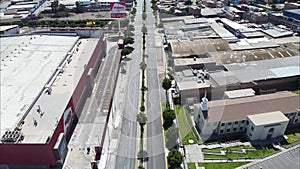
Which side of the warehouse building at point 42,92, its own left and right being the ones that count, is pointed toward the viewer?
right

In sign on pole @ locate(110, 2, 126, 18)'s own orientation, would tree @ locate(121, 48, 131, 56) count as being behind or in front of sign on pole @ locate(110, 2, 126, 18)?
in front

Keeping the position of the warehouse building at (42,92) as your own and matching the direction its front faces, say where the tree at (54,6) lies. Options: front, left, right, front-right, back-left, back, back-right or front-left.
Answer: left

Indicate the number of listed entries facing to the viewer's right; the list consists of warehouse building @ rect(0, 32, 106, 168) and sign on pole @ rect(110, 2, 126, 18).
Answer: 1

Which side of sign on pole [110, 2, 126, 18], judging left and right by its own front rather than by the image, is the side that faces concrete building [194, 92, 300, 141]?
front

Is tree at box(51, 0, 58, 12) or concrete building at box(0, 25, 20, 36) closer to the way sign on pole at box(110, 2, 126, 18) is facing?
the concrete building

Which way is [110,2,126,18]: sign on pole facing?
toward the camera

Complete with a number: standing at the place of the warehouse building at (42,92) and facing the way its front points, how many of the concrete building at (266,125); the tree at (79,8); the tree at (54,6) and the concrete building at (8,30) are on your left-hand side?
3

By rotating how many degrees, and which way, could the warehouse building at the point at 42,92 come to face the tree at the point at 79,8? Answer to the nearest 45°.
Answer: approximately 90° to its left

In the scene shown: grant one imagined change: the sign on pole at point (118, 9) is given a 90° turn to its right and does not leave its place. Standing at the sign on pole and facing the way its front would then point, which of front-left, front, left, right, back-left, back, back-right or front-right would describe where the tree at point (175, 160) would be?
left

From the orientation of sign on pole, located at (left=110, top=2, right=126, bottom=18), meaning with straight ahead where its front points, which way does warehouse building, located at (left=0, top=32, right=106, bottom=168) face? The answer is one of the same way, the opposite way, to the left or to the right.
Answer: to the left

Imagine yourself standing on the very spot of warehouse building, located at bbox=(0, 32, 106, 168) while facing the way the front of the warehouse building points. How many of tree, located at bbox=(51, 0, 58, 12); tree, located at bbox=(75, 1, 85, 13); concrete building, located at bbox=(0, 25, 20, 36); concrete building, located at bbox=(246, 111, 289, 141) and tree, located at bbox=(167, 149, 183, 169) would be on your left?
3

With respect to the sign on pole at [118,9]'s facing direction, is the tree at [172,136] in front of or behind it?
in front

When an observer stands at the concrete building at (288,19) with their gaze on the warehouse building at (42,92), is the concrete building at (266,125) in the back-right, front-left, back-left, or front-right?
front-left

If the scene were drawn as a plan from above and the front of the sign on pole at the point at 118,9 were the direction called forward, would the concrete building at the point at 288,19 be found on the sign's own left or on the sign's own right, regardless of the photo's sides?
on the sign's own left
